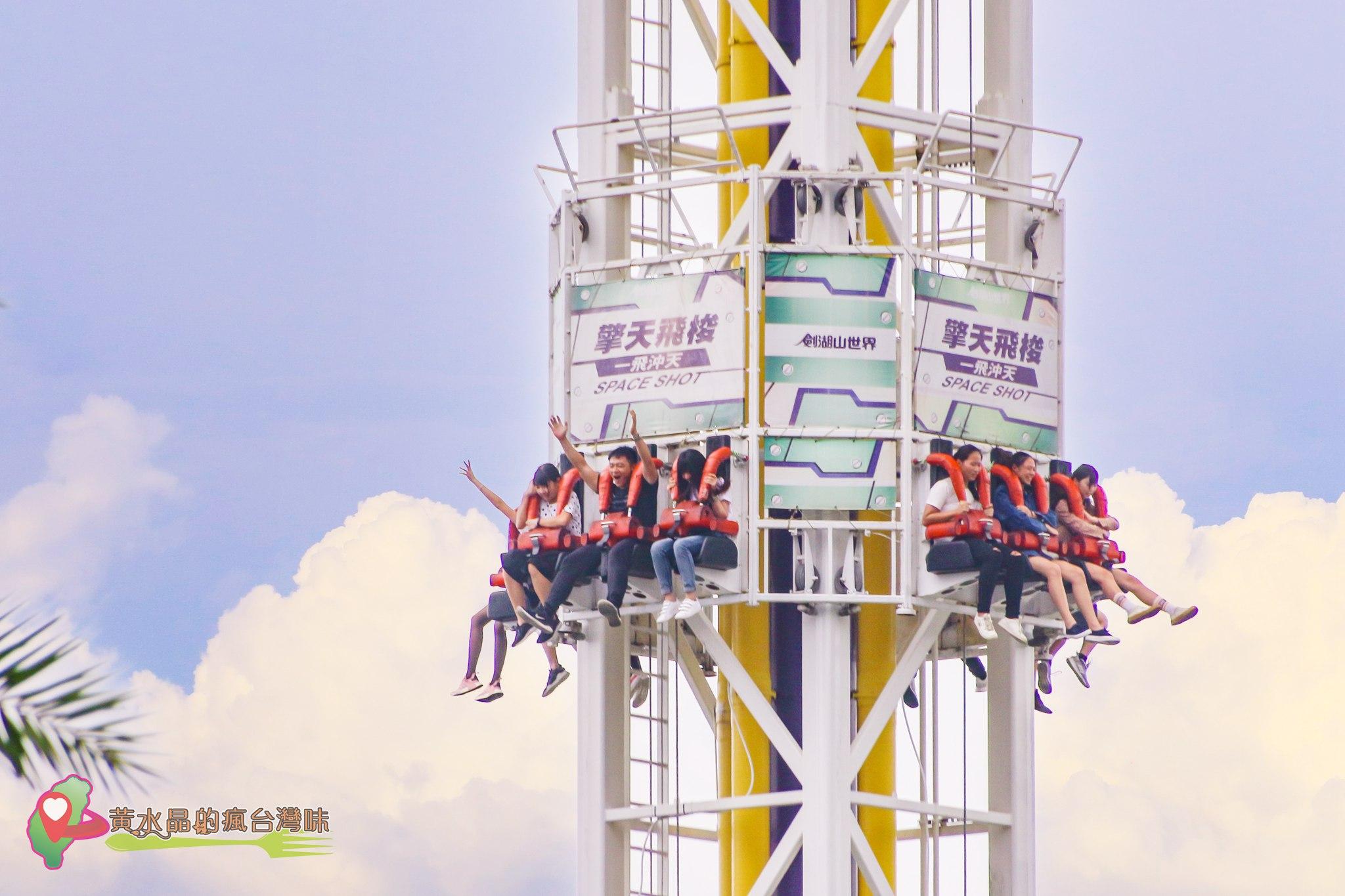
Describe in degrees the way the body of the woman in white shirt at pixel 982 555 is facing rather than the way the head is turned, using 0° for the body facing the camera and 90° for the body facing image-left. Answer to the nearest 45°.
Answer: approximately 315°

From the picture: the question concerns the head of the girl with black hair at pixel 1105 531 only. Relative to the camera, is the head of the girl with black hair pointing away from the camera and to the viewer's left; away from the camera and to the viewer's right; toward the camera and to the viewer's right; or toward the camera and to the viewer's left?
toward the camera and to the viewer's right

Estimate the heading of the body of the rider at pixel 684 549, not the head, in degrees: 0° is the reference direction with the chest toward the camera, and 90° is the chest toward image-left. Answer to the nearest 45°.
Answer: approximately 45°

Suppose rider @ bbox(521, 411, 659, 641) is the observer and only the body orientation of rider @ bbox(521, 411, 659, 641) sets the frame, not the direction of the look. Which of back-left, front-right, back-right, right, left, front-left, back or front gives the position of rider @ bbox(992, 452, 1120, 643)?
back-left

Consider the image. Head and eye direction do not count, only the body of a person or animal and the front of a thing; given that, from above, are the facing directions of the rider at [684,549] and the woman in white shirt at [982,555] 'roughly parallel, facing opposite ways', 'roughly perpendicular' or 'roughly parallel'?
roughly perpendicular

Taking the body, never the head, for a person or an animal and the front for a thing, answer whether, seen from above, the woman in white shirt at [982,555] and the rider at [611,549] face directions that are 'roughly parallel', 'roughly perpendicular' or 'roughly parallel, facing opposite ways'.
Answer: roughly perpendicular

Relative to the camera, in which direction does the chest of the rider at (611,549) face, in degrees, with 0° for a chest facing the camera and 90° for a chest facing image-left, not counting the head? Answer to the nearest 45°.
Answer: approximately 45°

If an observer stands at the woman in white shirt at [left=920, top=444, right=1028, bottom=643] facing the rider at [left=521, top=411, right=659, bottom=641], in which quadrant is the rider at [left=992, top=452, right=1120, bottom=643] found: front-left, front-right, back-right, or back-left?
back-right

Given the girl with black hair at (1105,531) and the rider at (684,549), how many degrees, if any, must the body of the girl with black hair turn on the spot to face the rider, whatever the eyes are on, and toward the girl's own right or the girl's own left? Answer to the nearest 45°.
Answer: approximately 90° to the girl's own right
